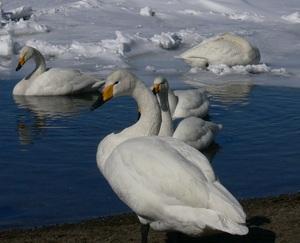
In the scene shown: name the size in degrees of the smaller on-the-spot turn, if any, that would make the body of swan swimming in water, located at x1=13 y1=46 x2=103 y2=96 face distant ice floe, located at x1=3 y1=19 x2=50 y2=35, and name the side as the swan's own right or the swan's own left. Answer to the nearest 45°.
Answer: approximately 90° to the swan's own right

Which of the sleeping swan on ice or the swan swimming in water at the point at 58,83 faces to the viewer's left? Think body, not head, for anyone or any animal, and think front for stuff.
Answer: the swan swimming in water

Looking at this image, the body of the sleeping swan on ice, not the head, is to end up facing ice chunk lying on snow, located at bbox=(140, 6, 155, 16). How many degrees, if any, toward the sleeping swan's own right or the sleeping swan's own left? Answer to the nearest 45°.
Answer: approximately 135° to the sleeping swan's own left

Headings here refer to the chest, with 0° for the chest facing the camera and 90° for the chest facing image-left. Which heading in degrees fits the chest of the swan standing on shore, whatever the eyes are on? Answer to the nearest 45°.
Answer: approximately 90°

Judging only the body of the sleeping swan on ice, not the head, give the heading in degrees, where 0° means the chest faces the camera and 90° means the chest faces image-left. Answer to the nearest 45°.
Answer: approximately 270°

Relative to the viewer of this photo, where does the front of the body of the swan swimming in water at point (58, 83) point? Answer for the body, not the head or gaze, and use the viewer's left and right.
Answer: facing to the left of the viewer

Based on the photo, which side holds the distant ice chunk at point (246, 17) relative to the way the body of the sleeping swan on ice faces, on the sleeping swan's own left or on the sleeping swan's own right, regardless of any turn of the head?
on the sleeping swan's own left

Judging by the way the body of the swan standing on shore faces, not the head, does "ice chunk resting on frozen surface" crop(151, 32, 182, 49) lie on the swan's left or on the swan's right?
on the swan's right

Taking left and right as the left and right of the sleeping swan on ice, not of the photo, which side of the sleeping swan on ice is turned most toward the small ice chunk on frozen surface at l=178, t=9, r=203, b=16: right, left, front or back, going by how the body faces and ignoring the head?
left

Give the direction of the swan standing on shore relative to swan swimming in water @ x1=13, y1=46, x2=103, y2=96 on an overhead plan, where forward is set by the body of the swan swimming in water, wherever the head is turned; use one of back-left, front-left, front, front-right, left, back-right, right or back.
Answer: left
